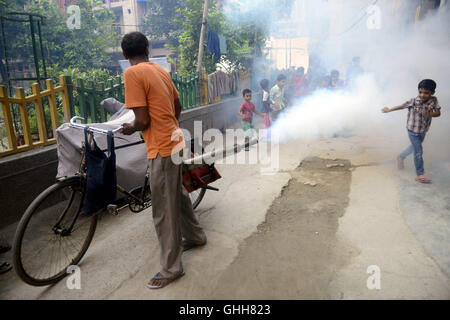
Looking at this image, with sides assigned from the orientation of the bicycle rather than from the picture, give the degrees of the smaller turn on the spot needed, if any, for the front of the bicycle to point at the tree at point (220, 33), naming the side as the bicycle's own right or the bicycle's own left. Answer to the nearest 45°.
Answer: approximately 180°

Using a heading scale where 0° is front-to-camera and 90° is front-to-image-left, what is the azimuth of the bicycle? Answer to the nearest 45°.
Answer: approximately 45°

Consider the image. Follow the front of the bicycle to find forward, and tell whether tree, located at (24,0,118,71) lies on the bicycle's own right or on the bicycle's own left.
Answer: on the bicycle's own right

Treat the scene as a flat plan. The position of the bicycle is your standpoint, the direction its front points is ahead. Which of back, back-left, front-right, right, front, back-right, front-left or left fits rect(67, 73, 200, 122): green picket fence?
back-right

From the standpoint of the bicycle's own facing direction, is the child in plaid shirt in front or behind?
behind

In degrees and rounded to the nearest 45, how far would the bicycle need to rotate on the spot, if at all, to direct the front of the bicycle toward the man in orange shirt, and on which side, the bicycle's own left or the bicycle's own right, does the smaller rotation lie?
approximately 90° to the bicycle's own left

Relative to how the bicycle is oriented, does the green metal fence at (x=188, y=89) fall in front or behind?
behind
